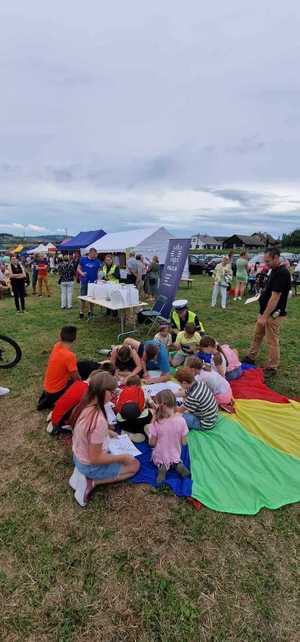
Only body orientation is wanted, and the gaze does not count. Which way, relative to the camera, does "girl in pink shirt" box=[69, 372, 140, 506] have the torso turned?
to the viewer's right

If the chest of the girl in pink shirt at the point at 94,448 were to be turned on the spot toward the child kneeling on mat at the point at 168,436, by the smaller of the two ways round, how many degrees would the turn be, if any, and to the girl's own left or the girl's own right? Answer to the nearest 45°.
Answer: approximately 45° to the girl's own left

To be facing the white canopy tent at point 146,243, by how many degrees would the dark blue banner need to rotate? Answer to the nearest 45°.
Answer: approximately 180°

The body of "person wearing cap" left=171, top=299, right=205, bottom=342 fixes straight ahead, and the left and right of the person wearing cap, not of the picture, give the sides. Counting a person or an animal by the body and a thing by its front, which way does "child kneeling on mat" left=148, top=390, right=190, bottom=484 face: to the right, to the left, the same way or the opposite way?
the opposite way

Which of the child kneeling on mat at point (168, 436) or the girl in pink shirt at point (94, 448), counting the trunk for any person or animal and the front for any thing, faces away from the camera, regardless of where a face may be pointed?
the child kneeling on mat

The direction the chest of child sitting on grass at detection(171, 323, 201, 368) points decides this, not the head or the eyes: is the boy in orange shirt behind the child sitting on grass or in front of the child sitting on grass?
in front

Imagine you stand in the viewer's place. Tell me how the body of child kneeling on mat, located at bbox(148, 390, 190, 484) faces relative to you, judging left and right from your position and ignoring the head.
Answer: facing away from the viewer

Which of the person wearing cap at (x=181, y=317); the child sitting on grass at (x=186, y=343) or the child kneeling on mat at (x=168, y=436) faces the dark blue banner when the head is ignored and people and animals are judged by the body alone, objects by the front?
the child kneeling on mat

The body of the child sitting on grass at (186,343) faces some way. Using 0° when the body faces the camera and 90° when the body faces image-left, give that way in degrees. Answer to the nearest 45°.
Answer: approximately 45°
